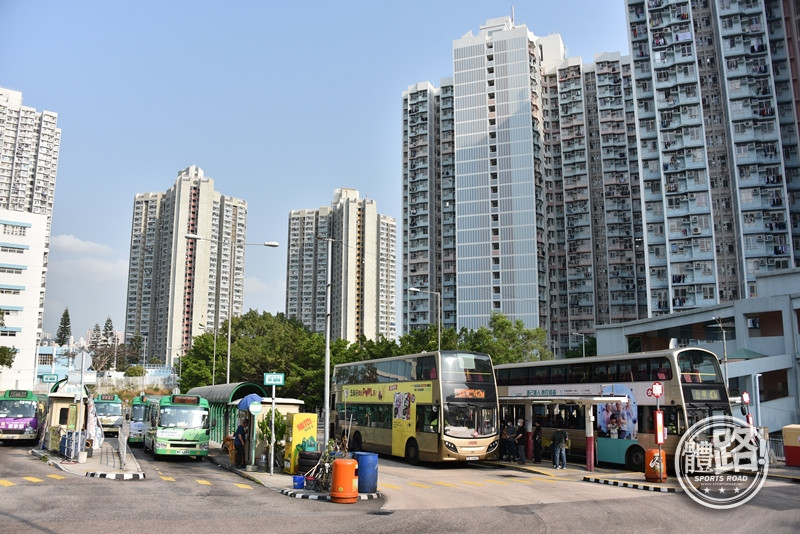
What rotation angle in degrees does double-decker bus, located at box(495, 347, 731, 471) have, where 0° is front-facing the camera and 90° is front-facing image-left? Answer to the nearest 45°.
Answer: approximately 315°

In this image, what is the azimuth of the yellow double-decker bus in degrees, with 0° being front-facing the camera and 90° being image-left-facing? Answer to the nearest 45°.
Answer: approximately 315°

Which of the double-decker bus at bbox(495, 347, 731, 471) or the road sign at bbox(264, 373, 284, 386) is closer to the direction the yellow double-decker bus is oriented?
the double-decker bus

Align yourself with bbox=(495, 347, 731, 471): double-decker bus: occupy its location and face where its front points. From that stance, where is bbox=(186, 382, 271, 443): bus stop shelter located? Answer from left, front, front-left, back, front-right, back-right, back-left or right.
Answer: back-right

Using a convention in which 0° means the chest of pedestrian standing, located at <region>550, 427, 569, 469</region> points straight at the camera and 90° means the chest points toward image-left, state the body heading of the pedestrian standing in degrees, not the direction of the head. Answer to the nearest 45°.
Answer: approximately 180°

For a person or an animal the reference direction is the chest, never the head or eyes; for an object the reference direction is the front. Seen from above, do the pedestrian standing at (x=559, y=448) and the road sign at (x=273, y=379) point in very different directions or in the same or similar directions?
very different directions

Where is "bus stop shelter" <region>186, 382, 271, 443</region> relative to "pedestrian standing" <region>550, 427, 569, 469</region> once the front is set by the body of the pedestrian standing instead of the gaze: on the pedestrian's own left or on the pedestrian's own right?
on the pedestrian's own left

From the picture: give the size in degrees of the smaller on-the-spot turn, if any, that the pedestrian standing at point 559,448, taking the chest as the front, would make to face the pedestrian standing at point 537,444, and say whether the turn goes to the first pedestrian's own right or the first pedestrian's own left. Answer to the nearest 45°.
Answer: approximately 45° to the first pedestrian's own left
